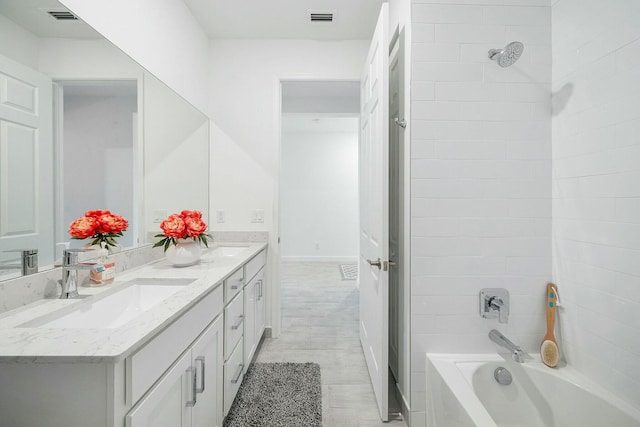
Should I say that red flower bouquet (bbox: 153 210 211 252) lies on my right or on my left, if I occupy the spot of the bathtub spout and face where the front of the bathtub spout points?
on my right

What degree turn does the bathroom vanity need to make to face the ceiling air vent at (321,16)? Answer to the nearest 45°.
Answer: approximately 90° to its left

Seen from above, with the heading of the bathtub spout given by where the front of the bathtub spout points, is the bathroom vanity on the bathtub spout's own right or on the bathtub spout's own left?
on the bathtub spout's own right

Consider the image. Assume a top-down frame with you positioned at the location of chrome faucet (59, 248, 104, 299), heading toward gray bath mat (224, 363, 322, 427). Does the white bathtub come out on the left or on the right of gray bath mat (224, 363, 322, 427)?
right
